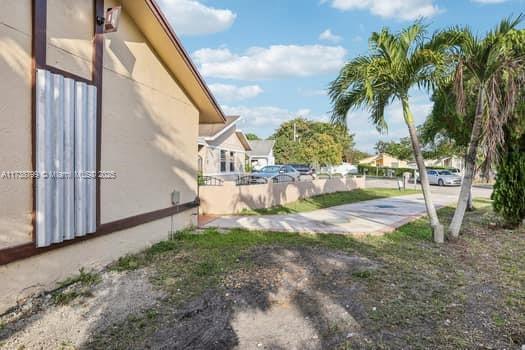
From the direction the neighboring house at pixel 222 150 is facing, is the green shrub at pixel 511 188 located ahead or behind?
ahead

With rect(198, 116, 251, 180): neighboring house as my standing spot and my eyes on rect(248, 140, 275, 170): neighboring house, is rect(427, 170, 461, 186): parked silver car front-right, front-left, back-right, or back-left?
front-right

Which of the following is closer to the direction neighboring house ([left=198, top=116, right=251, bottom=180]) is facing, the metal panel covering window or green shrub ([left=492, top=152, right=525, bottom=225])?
the green shrub

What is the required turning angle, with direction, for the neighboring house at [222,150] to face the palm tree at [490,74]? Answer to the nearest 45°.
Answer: approximately 45° to its right

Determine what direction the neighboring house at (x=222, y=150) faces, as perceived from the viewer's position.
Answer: facing the viewer and to the right of the viewer

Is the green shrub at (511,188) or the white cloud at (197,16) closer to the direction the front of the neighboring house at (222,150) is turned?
the green shrub

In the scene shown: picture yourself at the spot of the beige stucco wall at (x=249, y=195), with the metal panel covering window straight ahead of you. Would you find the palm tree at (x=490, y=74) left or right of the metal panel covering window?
left

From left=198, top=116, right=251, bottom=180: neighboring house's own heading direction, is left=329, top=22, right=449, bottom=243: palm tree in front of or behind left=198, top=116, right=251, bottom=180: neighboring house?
in front

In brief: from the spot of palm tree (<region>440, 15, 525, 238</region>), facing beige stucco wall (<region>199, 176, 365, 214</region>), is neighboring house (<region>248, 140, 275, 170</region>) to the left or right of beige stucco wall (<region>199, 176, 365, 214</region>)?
right
